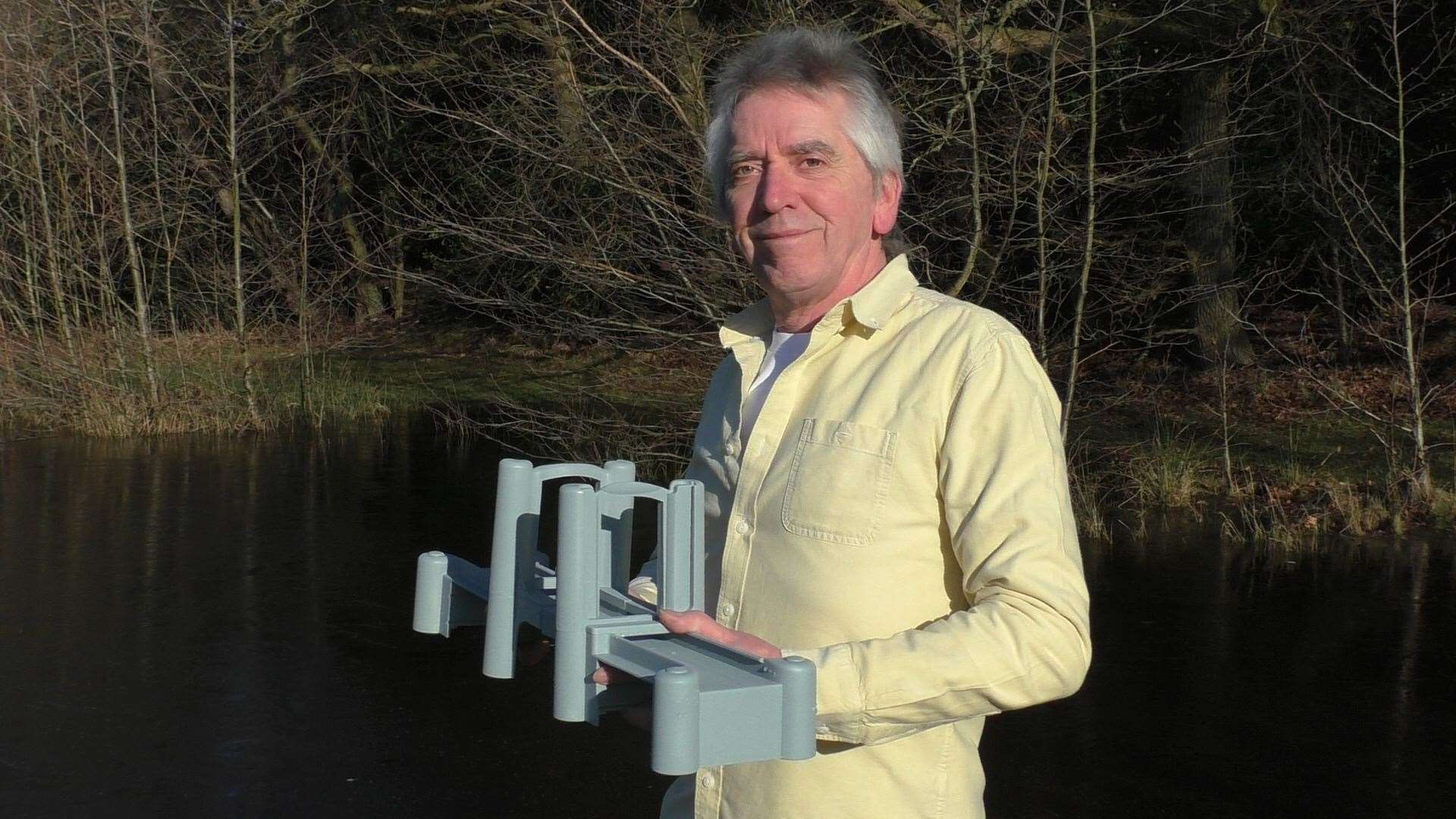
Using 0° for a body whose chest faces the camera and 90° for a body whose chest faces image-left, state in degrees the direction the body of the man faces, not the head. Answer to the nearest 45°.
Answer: approximately 45°
